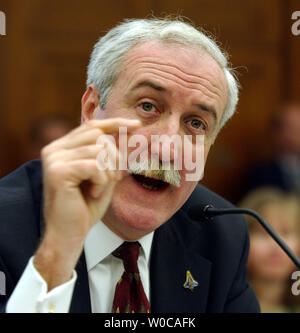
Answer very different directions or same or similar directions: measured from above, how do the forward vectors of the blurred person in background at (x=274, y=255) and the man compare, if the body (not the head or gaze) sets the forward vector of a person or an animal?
same or similar directions

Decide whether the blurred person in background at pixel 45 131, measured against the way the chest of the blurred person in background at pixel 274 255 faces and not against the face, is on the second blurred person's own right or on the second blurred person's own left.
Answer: on the second blurred person's own right

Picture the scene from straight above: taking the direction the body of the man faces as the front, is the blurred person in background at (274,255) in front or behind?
behind

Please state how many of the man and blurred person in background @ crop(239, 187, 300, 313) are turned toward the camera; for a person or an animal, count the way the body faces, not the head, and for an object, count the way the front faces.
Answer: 2

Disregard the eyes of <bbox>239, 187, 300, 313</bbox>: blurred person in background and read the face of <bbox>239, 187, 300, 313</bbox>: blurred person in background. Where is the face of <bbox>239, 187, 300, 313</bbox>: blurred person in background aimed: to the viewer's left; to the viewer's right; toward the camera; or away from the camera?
toward the camera

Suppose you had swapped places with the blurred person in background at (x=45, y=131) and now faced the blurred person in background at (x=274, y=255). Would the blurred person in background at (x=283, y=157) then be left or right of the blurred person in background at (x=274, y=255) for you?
left

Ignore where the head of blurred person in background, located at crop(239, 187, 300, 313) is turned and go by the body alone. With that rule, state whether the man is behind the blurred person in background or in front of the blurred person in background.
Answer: in front

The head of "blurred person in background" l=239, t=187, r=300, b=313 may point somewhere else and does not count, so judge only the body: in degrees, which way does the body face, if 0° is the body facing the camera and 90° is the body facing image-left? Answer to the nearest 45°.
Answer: approximately 0°

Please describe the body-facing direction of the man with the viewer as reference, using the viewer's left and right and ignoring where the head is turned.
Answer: facing the viewer

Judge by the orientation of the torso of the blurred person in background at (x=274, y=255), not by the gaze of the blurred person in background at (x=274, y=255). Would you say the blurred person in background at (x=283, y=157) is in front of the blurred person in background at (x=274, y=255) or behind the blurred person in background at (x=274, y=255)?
behind
